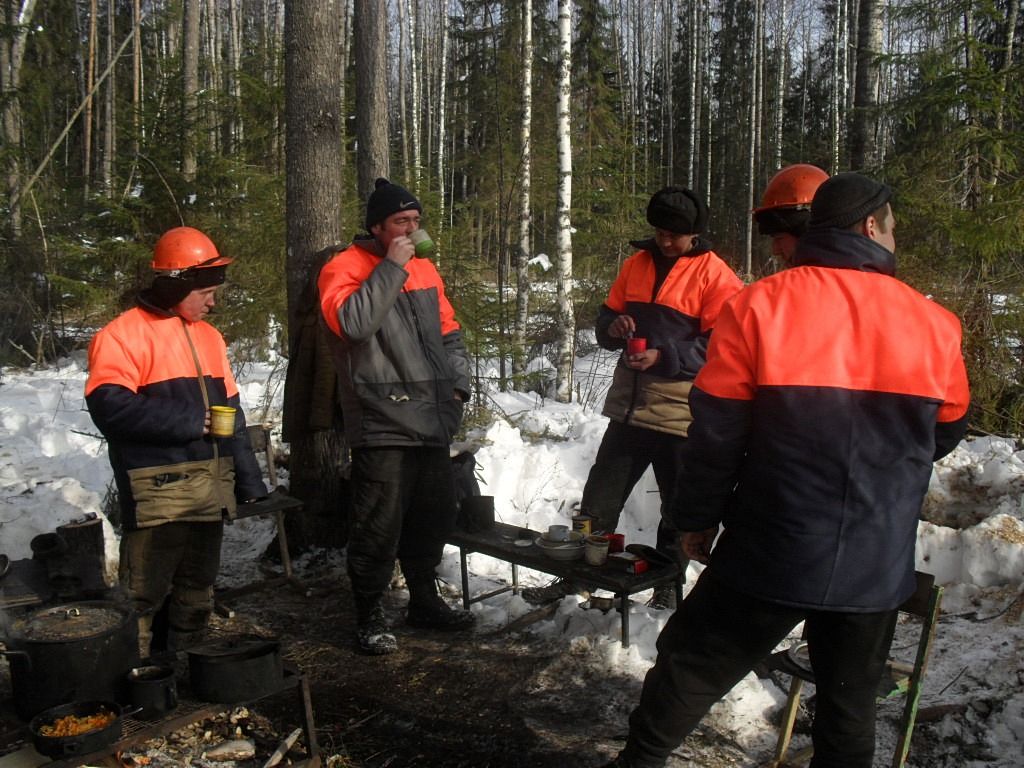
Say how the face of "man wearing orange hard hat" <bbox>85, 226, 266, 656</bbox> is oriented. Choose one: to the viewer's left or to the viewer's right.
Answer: to the viewer's right

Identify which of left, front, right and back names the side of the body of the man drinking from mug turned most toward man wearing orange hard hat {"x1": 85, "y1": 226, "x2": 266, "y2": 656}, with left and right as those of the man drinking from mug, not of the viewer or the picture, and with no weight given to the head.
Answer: right

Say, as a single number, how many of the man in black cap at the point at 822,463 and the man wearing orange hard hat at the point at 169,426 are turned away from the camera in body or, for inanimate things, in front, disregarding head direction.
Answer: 1

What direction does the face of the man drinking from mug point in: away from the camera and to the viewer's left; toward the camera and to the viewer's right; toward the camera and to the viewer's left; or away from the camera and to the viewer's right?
toward the camera and to the viewer's right

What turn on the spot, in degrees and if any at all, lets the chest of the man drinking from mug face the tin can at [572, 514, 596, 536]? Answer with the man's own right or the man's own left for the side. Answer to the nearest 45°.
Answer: approximately 45° to the man's own left

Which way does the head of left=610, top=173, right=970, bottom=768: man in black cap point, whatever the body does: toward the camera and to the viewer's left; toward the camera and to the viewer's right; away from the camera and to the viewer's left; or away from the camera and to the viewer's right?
away from the camera and to the viewer's right

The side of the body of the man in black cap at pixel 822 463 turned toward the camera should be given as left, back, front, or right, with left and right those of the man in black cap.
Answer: back

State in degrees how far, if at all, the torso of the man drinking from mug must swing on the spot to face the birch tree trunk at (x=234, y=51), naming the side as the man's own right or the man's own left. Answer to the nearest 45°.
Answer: approximately 135° to the man's own left

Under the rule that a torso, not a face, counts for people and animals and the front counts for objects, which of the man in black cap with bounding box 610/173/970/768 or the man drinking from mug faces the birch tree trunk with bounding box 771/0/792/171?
the man in black cap

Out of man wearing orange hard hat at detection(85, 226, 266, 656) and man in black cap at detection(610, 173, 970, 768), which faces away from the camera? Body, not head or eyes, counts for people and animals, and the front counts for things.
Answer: the man in black cap

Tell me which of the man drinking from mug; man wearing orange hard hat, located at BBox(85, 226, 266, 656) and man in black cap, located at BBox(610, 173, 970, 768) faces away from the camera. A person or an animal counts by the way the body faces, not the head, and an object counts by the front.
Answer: the man in black cap

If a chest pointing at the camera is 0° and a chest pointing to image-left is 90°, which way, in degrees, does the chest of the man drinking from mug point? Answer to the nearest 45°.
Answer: approximately 315°

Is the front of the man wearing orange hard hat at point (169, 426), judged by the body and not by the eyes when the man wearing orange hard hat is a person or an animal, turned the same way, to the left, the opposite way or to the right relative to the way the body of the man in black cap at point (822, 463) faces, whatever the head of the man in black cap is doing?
to the right
